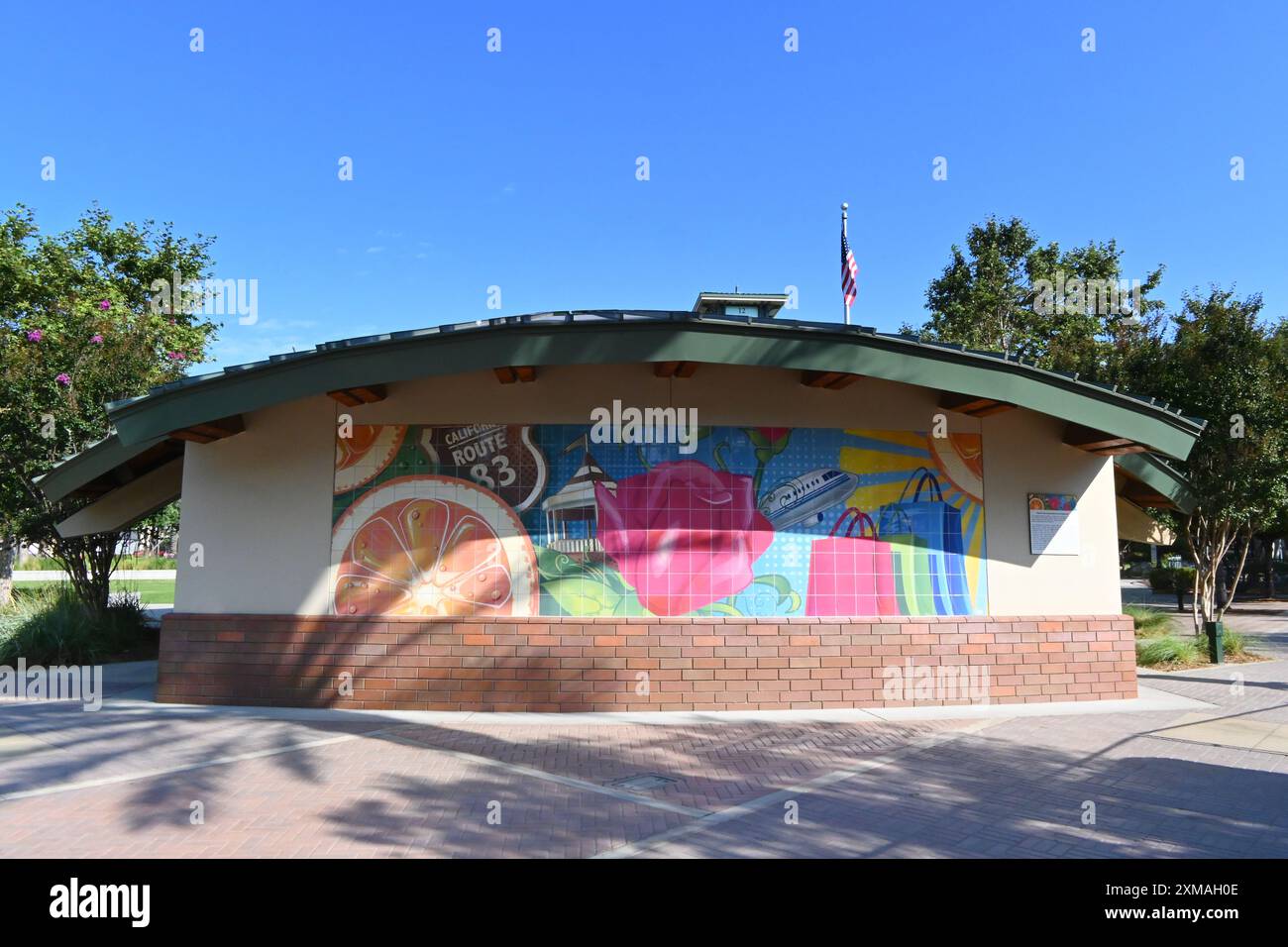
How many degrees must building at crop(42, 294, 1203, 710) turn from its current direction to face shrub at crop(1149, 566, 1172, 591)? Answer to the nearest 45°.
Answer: approximately 135° to its left

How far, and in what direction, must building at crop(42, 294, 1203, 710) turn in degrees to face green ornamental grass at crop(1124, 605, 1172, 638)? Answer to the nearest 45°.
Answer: approximately 135° to its left

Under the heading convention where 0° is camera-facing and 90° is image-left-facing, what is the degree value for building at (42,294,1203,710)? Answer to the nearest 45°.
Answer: approximately 0°
